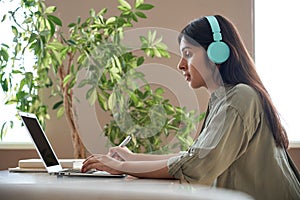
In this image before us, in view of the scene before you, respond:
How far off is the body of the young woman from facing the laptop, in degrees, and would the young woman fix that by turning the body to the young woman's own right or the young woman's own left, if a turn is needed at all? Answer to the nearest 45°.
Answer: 0° — they already face it

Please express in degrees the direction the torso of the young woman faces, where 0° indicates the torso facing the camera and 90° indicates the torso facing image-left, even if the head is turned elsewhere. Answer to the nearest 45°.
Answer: approximately 90°

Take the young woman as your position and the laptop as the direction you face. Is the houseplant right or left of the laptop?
right

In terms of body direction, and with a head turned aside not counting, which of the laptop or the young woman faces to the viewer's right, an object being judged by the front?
the laptop

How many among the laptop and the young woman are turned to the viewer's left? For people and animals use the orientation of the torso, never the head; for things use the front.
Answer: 1

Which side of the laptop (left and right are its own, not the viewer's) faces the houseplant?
left

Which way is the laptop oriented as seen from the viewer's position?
to the viewer's right

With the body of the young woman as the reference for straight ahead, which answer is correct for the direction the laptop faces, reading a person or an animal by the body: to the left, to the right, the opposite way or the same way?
the opposite way
